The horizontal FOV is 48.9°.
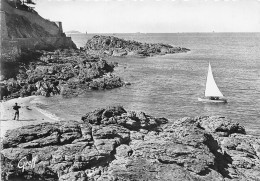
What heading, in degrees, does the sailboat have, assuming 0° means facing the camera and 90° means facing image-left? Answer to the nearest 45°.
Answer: approximately 90°
